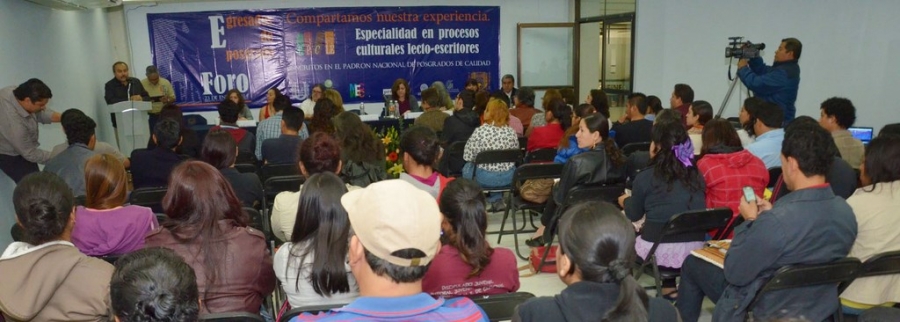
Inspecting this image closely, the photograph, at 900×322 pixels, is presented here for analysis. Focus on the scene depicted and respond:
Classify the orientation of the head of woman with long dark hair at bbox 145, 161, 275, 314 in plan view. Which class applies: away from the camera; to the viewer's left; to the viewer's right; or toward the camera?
away from the camera

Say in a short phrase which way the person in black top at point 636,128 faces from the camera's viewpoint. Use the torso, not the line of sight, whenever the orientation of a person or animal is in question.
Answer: facing away from the viewer and to the left of the viewer

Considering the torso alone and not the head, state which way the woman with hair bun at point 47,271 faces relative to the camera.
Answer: away from the camera

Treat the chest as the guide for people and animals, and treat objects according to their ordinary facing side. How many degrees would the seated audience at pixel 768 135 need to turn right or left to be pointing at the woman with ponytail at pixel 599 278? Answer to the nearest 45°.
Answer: approximately 135° to their left

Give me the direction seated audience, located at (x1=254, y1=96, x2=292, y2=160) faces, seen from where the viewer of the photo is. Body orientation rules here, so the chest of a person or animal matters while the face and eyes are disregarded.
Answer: facing away from the viewer

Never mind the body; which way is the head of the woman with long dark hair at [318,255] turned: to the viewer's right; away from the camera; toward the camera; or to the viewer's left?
away from the camera

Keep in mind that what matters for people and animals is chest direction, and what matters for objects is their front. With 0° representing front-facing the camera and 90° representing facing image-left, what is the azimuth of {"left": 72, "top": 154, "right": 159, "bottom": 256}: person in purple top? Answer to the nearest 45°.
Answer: approximately 180°

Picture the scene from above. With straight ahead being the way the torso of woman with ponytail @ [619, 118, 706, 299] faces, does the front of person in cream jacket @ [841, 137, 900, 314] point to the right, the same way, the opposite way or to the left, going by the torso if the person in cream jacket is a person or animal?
the same way

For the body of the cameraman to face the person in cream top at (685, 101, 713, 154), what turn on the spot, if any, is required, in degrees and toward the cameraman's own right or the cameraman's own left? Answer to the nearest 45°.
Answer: approximately 90° to the cameraman's own left

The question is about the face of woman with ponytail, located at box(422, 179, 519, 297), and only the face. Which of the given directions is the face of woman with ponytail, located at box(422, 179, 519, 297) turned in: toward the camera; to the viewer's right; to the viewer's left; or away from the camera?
away from the camera

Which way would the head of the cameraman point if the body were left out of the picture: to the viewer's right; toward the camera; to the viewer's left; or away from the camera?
to the viewer's left

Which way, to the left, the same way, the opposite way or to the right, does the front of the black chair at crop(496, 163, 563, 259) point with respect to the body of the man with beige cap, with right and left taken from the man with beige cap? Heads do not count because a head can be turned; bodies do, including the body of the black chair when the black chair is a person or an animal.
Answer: the same way

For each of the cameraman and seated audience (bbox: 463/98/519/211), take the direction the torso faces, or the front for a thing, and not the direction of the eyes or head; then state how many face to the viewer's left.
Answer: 1

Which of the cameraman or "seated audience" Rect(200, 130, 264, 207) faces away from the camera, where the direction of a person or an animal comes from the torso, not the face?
the seated audience

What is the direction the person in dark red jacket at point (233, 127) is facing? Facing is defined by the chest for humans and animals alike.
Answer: away from the camera

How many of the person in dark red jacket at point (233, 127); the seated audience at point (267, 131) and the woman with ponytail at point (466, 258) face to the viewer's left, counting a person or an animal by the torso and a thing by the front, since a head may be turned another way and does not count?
0

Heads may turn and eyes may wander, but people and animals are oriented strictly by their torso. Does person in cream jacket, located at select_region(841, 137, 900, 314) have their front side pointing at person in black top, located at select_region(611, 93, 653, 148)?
yes

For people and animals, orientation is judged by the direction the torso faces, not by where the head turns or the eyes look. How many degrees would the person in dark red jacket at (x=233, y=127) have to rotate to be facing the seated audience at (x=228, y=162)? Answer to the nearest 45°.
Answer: approximately 180°

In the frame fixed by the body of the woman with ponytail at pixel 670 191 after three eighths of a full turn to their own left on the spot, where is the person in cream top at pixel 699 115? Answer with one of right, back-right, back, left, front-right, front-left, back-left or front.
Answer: back

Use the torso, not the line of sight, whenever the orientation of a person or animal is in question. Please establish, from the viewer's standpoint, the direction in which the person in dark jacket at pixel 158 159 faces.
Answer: facing away from the viewer and to the right of the viewer

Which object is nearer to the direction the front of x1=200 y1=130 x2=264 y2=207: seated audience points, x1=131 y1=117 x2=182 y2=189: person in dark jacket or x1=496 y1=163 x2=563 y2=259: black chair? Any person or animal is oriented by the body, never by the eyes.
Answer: the person in dark jacket

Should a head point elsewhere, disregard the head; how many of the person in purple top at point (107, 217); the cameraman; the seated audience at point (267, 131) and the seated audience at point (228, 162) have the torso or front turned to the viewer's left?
1

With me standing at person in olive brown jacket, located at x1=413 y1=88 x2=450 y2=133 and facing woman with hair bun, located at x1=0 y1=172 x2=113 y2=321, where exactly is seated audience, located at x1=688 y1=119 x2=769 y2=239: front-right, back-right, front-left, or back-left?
front-left

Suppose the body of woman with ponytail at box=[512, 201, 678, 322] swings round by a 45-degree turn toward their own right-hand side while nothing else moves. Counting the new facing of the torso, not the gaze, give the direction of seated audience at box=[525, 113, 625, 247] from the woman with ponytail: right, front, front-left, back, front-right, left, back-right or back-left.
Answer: front
